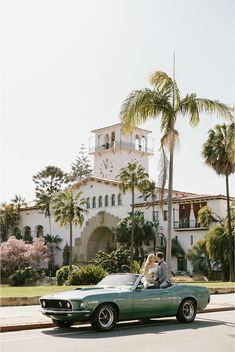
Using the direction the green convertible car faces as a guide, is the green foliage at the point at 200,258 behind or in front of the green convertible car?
behind

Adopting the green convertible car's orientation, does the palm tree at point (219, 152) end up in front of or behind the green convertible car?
behind

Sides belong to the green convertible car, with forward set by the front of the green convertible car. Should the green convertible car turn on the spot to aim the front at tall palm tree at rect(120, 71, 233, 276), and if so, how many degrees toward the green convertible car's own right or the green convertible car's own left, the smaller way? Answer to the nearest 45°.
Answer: approximately 135° to the green convertible car's own right

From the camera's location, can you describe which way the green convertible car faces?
facing the viewer and to the left of the viewer
